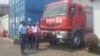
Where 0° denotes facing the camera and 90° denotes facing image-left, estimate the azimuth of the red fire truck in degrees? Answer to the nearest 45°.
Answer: approximately 45°

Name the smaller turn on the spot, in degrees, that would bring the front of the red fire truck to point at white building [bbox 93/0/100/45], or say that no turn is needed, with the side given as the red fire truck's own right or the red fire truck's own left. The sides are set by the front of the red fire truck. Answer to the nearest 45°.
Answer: approximately 135° to the red fire truck's own left

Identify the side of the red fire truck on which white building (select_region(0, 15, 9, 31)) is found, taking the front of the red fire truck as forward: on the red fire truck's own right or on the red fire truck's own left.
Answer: on the red fire truck's own right
